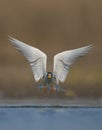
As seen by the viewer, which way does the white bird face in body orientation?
toward the camera
